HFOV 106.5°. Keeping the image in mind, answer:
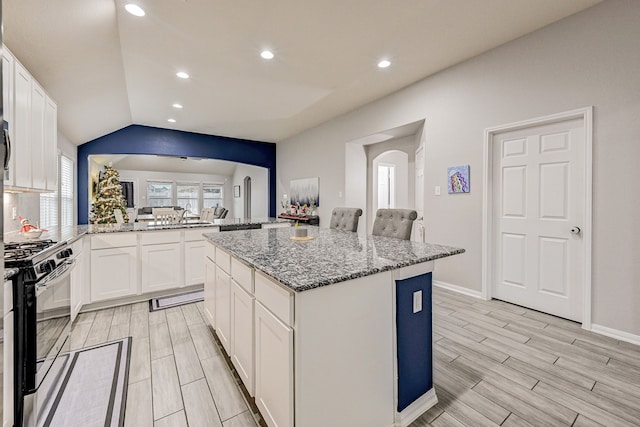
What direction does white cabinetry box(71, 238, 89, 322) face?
to the viewer's right

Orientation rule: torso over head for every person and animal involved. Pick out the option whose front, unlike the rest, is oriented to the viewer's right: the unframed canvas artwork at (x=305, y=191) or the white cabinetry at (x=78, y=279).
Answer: the white cabinetry

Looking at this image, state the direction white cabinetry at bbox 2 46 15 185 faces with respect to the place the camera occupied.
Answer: facing to the right of the viewer

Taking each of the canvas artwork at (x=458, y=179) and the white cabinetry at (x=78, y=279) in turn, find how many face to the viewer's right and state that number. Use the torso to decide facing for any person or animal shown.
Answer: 1

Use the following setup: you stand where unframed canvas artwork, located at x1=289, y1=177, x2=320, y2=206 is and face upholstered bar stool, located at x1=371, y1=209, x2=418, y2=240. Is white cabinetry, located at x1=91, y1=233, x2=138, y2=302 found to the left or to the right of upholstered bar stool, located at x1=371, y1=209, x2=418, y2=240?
right

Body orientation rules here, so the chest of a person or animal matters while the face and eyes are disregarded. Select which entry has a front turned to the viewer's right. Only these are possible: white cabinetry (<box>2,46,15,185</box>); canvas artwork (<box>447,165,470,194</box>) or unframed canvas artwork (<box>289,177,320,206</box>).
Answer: the white cabinetry

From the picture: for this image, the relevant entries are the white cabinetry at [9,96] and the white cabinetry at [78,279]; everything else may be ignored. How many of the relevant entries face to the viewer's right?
2

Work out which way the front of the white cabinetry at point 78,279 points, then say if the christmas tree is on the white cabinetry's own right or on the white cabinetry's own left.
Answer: on the white cabinetry's own left

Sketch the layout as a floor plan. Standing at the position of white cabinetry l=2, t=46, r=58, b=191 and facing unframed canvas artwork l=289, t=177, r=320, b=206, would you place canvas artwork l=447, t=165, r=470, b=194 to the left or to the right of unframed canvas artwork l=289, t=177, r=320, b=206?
right

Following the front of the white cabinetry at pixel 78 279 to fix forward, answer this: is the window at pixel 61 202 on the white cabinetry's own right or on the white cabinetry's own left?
on the white cabinetry's own left

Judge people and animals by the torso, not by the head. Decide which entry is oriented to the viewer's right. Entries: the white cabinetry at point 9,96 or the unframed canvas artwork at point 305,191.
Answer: the white cabinetry
